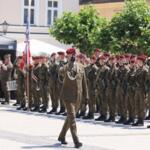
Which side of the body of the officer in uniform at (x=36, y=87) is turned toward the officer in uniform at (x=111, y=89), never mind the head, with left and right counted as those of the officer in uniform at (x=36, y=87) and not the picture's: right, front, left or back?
left

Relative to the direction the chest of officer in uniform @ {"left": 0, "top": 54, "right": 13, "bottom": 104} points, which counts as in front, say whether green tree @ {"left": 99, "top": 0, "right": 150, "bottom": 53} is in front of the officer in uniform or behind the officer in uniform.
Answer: behind

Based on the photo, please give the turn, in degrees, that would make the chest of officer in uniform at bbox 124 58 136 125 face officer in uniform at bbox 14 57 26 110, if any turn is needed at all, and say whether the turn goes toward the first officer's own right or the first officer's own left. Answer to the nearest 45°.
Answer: approximately 90° to the first officer's own right

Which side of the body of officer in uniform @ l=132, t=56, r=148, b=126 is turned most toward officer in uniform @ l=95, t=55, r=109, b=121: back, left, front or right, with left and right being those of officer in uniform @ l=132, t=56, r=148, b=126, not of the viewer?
right

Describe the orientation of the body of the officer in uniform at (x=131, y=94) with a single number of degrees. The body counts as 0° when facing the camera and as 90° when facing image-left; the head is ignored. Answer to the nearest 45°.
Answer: approximately 45°

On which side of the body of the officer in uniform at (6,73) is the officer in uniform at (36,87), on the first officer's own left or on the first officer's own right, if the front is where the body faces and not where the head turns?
on the first officer's own left

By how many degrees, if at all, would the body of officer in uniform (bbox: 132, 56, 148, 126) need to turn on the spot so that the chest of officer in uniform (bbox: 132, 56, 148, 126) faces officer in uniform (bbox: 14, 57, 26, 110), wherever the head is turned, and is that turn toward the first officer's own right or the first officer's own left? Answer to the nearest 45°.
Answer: approximately 90° to the first officer's own right

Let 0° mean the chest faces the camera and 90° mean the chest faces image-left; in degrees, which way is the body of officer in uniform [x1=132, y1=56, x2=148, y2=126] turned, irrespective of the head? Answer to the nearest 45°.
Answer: approximately 45°
